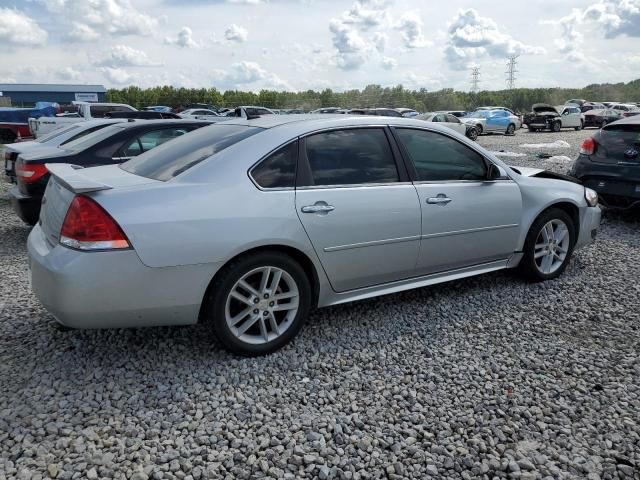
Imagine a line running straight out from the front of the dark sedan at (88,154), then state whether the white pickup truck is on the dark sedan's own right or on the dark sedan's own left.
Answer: on the dark sedan's own left

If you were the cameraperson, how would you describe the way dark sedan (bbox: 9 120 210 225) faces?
facing away from the viewer and to the right of the viewer

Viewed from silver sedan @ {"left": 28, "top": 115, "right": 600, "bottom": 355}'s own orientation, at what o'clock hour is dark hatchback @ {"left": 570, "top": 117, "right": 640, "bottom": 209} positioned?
The dark hatchback is roughly at 12 o'clock from the silver sedan.

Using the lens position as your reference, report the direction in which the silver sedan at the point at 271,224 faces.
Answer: facing away from the viewer and to the right of the viewer

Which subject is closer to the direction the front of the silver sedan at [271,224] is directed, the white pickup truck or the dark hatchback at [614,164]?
the dark hatchback

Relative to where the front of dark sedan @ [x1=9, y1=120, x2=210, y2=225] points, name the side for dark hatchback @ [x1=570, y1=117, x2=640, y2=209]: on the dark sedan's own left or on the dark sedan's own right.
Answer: on the dark sedan's own right

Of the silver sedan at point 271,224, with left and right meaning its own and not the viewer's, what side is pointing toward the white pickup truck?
left

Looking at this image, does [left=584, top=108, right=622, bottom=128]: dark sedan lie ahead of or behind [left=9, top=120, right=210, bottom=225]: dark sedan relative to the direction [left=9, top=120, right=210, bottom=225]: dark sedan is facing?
ahead
